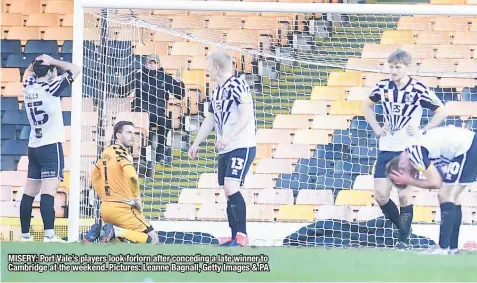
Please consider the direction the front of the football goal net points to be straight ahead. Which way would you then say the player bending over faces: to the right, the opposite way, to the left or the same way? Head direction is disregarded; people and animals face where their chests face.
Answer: to the right

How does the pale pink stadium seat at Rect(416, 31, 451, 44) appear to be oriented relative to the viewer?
toward the camera

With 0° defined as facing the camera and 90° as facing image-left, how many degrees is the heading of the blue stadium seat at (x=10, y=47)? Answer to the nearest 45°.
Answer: approximately 0°

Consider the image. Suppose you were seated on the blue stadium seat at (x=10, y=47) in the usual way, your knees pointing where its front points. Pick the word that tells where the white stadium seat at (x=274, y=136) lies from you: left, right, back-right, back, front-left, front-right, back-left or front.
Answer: front-left

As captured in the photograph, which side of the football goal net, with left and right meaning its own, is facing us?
front

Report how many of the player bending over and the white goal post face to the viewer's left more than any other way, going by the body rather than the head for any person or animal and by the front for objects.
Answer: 1

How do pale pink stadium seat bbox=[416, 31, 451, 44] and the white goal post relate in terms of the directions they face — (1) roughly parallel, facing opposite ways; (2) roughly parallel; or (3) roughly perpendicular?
roughly parallel

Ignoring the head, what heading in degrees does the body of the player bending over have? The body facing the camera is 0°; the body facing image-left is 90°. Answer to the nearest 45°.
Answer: approximately 90°

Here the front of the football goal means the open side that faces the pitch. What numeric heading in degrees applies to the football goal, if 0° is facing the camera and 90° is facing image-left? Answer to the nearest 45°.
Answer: approximately 0°
